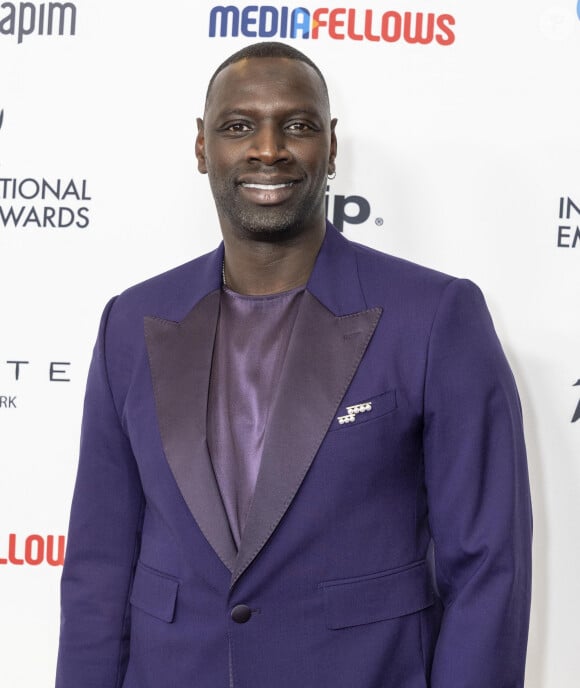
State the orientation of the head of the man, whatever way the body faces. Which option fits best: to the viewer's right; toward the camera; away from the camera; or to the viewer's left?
toward the camera

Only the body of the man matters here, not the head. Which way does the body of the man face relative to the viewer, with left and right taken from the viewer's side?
facing the viewer
